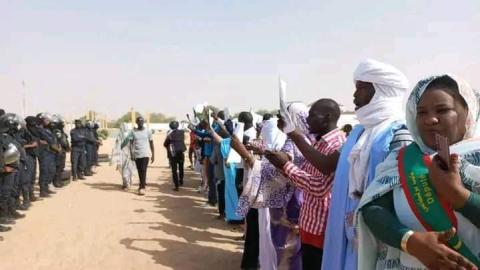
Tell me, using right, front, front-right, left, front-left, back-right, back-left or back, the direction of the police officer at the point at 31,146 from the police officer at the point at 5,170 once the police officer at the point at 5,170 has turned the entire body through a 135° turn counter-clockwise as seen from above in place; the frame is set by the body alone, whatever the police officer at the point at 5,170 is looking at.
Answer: front-right

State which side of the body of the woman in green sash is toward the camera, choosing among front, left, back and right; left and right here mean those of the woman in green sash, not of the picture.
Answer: front

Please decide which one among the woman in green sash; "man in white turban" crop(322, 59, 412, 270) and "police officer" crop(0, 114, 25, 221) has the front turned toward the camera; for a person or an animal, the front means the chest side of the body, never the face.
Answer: the woman in green sash

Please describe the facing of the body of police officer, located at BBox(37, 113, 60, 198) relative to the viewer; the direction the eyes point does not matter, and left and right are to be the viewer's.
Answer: facing to the right of the viewer

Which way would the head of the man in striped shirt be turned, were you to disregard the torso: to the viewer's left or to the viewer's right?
to the viewer's left

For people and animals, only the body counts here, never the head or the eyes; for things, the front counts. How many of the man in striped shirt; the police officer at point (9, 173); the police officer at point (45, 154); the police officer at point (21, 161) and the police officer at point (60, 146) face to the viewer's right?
4

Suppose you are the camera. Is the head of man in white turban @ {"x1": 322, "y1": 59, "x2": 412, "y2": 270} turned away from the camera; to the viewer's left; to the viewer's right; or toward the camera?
to the viewer's left

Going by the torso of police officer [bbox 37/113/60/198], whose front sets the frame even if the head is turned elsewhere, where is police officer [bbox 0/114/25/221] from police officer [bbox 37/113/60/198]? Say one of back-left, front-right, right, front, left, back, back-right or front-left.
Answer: right

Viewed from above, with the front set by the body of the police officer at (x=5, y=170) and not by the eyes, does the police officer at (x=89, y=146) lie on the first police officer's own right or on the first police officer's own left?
on the first police officer's own left

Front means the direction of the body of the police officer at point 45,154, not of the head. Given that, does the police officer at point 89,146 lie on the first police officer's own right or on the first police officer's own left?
on the first police officer's own left

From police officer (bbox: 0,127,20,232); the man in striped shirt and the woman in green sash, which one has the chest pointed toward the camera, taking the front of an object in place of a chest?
the woman in green sash

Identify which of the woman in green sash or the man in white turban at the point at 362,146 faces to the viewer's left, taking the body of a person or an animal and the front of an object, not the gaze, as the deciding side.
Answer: the man in white turban

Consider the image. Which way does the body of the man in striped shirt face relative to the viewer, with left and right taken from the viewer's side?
facing to the left of the viewer

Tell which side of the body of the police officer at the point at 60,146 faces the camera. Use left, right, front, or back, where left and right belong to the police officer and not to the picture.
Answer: right

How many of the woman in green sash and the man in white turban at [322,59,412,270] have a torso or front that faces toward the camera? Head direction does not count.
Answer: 1

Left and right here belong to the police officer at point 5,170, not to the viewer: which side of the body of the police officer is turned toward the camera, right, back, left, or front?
right

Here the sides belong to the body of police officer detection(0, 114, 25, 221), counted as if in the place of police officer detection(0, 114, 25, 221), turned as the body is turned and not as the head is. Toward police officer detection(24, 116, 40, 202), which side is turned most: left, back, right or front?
left

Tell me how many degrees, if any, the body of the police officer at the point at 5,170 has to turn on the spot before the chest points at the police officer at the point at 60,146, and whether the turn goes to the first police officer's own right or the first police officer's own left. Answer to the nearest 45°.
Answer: approximately 90° to the first police officer's own left
